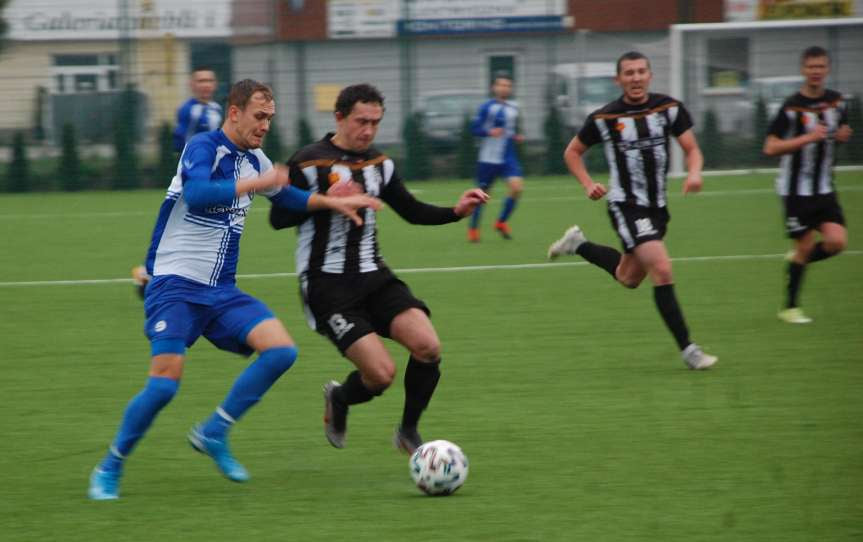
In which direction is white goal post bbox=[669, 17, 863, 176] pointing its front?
toward the camera

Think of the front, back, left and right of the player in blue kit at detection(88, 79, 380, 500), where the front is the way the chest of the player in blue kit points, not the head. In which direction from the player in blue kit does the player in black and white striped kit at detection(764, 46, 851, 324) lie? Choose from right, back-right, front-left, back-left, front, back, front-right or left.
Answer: left

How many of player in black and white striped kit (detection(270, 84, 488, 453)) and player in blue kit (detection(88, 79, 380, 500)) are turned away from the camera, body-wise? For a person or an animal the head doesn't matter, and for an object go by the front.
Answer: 0

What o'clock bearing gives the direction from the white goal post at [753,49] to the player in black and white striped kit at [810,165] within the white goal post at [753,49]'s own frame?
The player in black and white striped kit is roughly at 12 o'clock from the white goal post.

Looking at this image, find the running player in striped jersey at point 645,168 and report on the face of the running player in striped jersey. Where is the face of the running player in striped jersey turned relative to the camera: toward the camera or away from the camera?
toward the camera

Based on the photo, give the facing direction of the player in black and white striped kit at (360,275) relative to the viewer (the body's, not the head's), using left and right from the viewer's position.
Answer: facing the viewer and to the right of the viewer

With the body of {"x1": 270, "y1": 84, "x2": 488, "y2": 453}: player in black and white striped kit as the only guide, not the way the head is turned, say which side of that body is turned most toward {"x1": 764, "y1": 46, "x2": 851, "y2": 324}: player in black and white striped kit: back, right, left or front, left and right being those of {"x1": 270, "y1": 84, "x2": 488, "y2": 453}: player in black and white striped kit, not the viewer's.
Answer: left

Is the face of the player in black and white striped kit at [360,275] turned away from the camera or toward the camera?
toward the camera

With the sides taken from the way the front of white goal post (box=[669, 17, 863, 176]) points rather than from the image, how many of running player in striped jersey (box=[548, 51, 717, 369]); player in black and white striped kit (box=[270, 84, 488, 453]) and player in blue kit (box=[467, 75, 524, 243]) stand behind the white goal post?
0

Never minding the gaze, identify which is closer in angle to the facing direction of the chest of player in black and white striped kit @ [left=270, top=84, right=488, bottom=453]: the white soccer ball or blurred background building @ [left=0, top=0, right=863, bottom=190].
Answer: the white soccer ball

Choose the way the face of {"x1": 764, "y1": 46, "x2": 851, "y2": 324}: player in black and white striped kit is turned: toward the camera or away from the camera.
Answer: toward the camera

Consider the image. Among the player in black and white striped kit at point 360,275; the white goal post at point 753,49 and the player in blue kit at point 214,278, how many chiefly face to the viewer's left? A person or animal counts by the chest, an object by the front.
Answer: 0

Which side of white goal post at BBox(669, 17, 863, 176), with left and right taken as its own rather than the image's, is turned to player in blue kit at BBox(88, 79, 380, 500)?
front

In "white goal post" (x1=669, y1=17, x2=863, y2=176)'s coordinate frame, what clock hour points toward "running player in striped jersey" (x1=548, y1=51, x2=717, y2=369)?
The running player in striped jersey is roughly at 12 o'clock from the white goal post.

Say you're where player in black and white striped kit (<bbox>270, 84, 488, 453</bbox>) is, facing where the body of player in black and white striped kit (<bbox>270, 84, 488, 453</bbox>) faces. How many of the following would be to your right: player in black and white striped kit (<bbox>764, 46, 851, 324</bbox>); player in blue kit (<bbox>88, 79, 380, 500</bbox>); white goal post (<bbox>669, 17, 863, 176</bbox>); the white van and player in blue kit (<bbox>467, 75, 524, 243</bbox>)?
1

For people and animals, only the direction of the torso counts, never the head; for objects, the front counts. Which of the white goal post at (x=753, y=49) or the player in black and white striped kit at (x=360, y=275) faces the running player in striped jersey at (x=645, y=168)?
the white goal post

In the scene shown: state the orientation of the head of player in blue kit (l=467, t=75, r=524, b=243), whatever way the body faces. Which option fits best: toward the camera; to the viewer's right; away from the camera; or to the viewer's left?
toward the camera

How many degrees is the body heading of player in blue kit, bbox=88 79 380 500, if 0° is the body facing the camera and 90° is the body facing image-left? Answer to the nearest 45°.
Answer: approximately 315°

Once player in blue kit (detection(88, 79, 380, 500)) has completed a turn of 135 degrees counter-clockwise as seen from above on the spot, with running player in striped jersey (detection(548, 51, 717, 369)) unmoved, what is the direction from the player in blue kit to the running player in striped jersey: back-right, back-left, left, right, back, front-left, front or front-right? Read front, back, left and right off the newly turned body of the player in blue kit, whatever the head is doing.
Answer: front-right

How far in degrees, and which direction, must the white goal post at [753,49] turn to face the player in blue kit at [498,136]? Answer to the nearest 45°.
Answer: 0° — it already faces them
